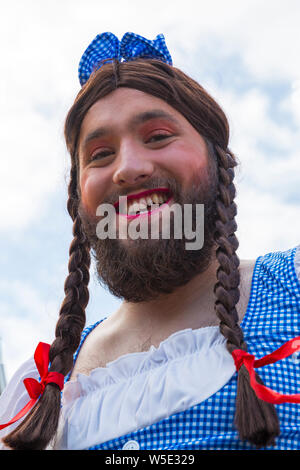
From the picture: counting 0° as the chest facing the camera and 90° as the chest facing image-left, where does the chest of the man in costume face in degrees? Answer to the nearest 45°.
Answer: approximately 0°
